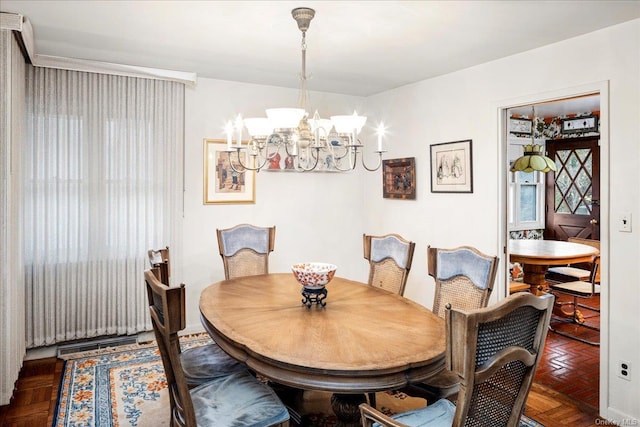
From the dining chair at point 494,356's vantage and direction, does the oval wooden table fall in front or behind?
in front

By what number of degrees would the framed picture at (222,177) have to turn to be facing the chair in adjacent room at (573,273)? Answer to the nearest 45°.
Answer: approximately 90° to its left

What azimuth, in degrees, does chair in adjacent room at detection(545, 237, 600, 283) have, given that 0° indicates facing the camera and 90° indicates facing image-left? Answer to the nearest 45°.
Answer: approximately 90°

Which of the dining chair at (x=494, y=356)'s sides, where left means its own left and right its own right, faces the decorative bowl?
front

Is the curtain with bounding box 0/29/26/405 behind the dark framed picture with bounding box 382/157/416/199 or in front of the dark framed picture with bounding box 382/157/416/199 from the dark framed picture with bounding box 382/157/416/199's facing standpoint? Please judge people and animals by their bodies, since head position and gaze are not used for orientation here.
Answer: in front

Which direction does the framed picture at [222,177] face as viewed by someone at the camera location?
facing the viewer

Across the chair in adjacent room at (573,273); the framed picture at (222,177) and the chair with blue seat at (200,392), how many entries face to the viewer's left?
1

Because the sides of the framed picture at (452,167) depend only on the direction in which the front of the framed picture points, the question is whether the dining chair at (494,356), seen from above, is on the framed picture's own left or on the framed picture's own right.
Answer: on the framed picture's own left

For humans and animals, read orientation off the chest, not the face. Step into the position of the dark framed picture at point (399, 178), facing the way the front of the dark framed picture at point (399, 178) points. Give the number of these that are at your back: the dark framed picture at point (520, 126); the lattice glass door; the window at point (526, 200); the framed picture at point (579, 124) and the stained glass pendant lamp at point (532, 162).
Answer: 5

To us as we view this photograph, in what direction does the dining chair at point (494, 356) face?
facing away from the viewer and to the left of the viewer

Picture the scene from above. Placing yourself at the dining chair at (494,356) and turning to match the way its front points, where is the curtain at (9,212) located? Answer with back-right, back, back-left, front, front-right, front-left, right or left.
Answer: front-left

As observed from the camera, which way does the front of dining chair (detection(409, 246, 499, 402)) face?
facing the viewer and to the left of the viewer

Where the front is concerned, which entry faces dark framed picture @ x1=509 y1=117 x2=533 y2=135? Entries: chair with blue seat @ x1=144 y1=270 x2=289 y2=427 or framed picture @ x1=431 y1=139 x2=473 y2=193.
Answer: the chair with blue seat

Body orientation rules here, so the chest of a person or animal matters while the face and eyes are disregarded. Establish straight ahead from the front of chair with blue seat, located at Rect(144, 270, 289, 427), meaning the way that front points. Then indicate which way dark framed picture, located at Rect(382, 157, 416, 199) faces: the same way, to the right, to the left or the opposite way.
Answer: the opposite way

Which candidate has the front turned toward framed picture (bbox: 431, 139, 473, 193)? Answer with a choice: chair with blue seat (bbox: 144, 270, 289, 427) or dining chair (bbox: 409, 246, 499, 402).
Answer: the chair with blue seat

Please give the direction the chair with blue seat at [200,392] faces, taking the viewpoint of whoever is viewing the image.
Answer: facing away from the viewer and to the right of the viewer

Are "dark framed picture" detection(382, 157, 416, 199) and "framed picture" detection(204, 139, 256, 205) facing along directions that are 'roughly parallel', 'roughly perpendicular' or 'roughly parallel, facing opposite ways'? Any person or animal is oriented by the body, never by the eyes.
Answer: roughly perpendicular
